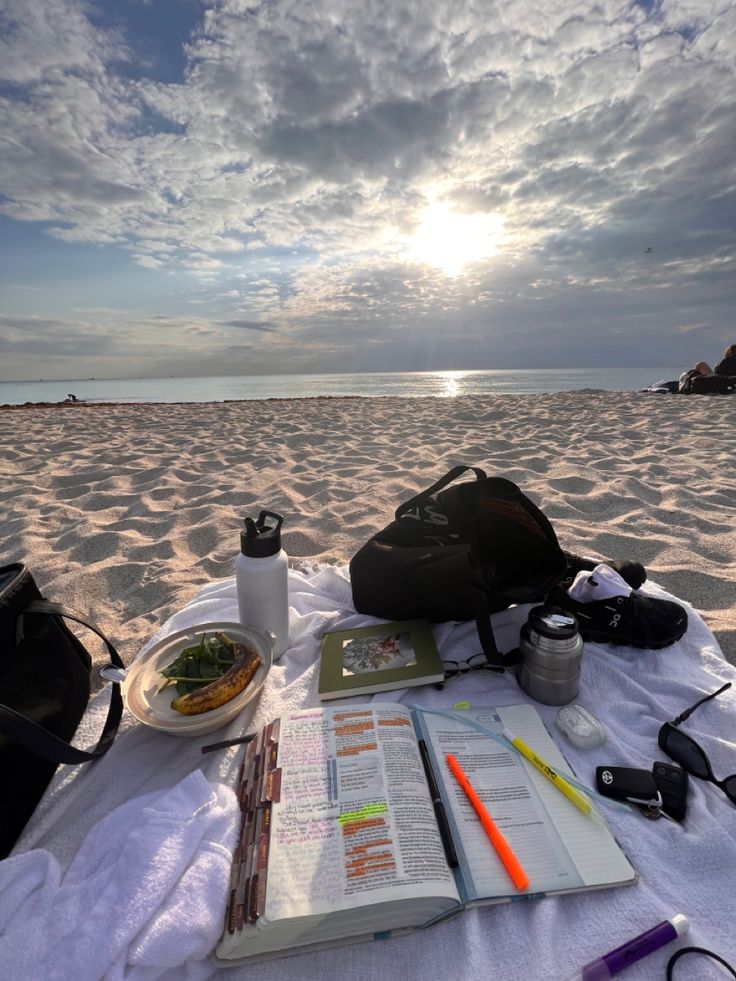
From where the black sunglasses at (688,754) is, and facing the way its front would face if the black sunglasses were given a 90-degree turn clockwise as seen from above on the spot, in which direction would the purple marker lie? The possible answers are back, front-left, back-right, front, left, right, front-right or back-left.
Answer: back-left

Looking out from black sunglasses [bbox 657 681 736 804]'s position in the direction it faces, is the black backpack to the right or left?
on its right

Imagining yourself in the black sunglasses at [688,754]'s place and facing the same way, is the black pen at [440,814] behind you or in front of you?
in front

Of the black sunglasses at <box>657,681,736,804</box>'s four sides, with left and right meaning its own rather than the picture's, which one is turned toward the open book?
front

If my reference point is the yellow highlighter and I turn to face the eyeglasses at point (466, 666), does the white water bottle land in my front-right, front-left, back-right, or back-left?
front-left

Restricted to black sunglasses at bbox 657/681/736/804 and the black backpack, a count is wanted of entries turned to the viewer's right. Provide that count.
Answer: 0

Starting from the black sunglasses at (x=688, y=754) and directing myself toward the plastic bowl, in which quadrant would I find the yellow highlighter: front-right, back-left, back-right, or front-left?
front-left

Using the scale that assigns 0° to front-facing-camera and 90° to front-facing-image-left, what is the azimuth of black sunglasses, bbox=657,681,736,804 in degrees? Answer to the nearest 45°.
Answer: approximately 45°

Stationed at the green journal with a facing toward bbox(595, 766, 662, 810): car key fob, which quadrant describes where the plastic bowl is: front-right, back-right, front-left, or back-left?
back-right

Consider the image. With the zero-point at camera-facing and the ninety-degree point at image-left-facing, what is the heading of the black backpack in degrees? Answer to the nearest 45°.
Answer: approximately 45°
